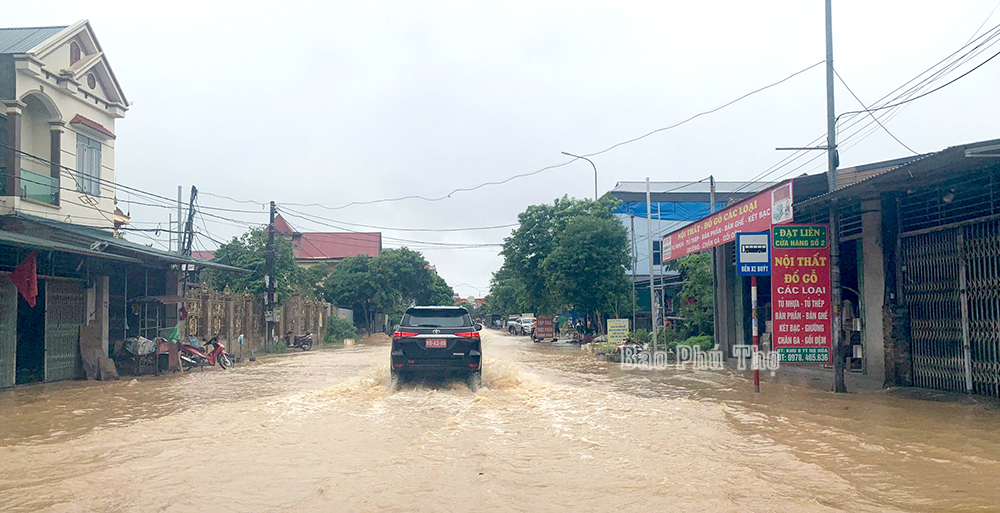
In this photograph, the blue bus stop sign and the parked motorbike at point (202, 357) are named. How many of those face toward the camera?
1

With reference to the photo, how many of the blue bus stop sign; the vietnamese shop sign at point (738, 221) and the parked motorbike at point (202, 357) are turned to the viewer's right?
1

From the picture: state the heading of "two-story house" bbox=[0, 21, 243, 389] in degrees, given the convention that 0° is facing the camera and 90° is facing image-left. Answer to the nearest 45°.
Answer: approximately 315°

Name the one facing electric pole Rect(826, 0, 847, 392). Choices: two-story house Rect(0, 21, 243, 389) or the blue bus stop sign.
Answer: the two-story house

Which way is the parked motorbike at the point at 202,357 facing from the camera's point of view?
to the viewer's right

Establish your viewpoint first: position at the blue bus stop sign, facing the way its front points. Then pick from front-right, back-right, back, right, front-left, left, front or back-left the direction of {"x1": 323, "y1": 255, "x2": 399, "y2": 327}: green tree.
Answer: back-right

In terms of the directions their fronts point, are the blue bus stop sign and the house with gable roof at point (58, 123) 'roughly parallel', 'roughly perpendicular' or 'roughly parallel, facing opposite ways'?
roughly perpendicular

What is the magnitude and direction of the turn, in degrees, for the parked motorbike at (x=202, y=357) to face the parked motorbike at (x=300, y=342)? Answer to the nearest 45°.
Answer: approximately 90° to its left

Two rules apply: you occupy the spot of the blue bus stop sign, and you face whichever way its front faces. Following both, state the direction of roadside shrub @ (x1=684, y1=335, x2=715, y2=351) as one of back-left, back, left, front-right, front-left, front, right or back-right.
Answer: back

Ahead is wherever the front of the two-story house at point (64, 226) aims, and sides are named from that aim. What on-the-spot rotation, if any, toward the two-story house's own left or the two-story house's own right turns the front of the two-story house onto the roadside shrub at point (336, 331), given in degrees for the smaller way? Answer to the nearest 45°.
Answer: approximately 90° to the two-story house's own left

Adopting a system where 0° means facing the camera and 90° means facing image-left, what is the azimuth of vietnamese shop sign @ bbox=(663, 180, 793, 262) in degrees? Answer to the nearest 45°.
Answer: approximately 45°

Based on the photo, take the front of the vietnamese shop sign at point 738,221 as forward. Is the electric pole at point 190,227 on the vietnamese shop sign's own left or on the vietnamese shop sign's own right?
on the vietnamese shop sign's own right

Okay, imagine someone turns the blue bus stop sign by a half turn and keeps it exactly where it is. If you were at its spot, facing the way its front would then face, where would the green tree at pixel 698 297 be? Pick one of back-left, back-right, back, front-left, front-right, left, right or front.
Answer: front

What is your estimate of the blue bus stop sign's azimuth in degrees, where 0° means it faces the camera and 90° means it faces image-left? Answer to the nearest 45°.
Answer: approximately 0°

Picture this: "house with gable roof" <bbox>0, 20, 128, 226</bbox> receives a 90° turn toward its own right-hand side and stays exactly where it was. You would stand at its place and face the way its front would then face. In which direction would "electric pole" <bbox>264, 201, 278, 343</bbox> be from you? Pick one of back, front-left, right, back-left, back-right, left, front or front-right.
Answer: back

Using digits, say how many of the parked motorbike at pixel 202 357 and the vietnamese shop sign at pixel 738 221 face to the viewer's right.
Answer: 1
